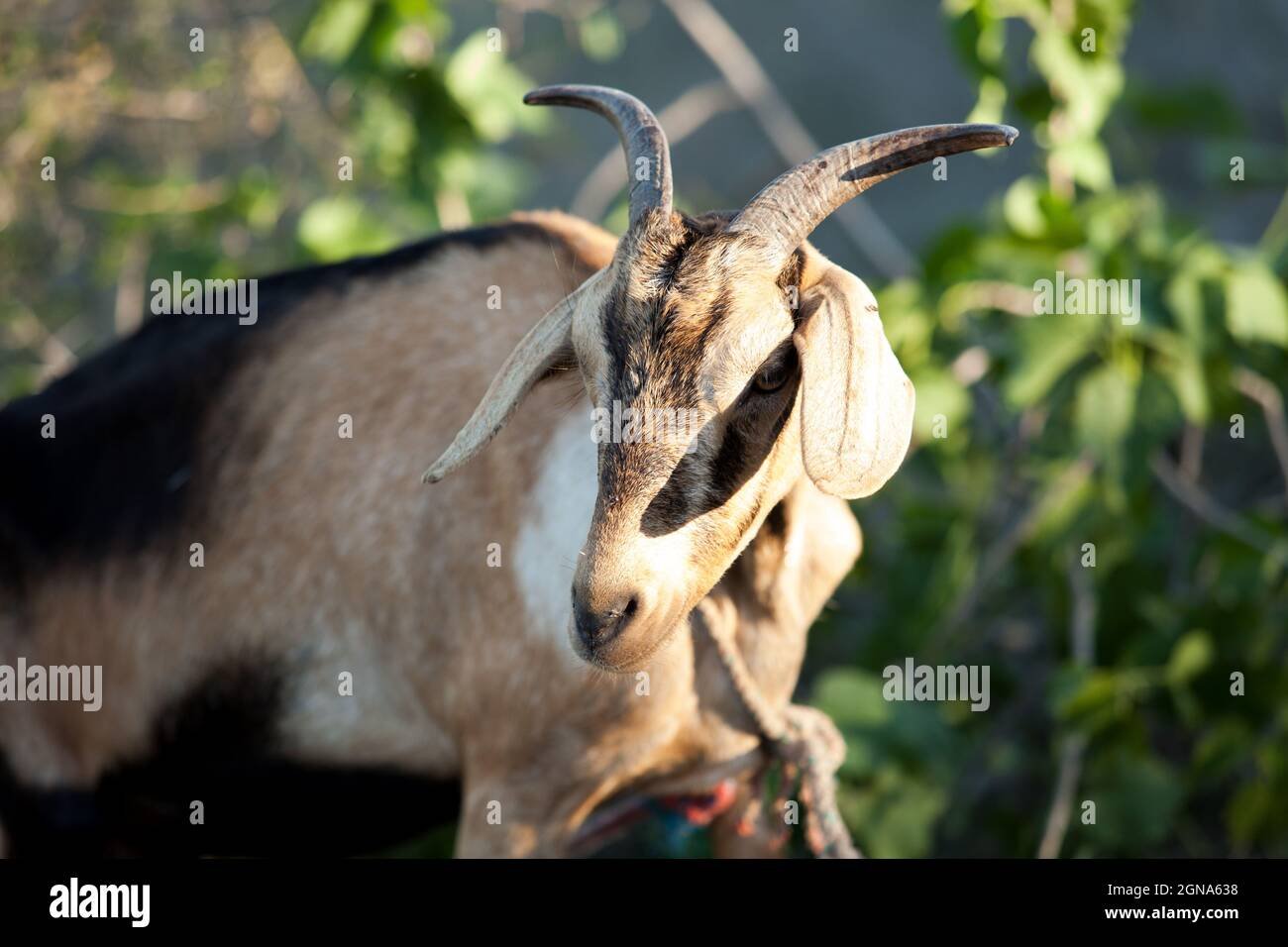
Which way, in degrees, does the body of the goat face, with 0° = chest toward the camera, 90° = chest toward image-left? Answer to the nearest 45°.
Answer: approximately 315°
